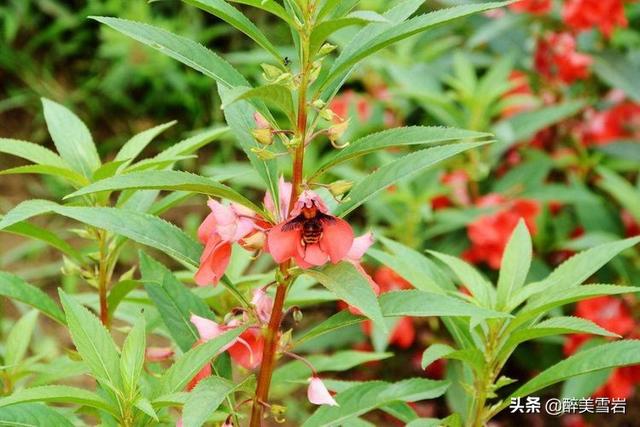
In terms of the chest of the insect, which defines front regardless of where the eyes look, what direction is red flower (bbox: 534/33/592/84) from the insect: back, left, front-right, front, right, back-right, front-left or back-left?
front-right

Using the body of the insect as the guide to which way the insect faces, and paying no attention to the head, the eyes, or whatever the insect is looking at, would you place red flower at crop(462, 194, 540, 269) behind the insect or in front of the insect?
in front

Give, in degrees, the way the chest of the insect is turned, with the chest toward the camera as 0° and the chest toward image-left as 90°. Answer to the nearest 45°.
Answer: approximately 180°

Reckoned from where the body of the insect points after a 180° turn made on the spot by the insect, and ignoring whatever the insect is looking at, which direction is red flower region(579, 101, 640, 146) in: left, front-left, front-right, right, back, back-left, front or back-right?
back-left

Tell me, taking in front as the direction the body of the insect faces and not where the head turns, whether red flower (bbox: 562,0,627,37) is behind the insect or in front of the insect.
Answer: in front
